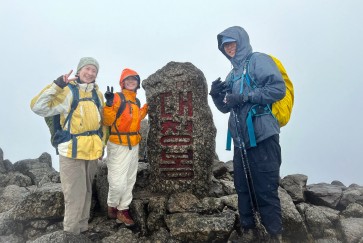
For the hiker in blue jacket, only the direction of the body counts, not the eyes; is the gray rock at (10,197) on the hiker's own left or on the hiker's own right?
on the hiker's own right

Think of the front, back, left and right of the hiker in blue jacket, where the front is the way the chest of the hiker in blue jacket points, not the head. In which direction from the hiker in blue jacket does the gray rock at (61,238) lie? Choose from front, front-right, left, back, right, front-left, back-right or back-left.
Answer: front-right

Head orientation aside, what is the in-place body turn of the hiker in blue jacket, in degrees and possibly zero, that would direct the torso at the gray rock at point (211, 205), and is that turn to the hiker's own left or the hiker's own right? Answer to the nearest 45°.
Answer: approximately 90° to the hiker's own right

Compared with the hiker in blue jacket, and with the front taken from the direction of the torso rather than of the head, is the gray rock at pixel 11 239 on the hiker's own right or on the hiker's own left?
on the hiker's own right

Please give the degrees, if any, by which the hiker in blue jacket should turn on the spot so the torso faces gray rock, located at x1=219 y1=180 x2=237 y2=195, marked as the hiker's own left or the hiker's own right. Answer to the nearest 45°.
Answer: approximately 135° to the hiker's own right

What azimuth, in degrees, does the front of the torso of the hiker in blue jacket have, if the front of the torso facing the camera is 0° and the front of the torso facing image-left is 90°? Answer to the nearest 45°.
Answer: approximately 45°

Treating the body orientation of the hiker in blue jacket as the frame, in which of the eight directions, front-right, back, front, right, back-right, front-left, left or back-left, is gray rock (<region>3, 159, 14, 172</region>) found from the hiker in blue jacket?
right

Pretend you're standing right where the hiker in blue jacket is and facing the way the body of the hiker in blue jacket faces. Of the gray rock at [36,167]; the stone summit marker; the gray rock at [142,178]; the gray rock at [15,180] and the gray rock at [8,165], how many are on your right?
5

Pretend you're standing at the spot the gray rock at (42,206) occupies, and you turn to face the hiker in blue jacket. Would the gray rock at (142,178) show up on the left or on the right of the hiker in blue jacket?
left

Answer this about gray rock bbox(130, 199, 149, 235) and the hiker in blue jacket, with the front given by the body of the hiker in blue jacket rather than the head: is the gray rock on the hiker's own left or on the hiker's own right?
on the hiker's own right

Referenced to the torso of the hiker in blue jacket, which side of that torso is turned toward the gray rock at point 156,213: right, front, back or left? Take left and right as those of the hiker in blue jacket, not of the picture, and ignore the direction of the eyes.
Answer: right

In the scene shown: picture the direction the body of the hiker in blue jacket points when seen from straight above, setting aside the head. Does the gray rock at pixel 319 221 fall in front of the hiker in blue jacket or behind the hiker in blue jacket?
behind

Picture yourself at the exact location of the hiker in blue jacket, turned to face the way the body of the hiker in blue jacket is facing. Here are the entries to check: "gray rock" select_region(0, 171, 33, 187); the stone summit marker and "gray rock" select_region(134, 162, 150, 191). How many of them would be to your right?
3

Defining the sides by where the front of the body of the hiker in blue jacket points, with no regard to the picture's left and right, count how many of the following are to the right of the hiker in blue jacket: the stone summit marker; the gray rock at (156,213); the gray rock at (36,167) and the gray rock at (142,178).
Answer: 4

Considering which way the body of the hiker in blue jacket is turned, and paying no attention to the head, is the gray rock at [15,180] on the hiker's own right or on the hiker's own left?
on the hiker's own right

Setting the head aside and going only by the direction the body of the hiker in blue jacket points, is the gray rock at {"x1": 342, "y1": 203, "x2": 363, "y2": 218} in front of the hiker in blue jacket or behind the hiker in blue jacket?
behind
